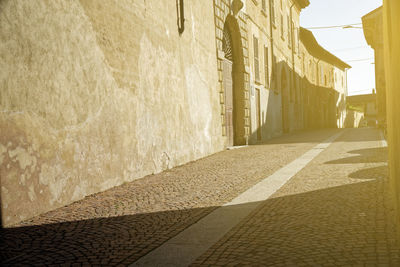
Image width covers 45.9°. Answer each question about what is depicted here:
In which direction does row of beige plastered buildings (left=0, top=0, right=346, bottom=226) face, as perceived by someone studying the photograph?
facing the viewer and to the right of the viewer

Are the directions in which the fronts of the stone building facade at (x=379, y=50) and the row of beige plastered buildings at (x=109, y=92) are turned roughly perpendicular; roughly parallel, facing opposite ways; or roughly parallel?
roughly parallel, facing opposite ways

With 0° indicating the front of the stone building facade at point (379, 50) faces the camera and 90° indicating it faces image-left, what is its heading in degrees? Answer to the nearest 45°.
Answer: approximately 90°

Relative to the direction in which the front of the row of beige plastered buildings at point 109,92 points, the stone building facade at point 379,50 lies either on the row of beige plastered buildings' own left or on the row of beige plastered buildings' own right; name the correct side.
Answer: on the row of beige plastered buildings' own left

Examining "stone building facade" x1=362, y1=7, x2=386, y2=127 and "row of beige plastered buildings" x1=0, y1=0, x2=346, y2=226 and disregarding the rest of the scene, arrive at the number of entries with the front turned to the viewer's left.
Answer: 1
